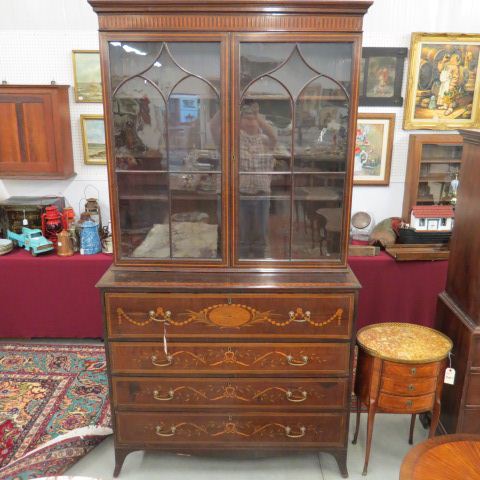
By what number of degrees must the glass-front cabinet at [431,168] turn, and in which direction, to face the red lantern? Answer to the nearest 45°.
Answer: approximately 45° to its right

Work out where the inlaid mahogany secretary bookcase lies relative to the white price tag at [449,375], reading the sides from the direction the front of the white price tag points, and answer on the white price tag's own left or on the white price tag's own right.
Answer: on the white price tag's own right

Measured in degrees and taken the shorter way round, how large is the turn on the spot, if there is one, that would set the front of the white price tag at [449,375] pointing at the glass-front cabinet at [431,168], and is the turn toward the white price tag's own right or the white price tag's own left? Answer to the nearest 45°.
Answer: approximately 180°

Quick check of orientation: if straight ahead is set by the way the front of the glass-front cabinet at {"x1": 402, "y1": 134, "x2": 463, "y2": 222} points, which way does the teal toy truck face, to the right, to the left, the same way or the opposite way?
to the left

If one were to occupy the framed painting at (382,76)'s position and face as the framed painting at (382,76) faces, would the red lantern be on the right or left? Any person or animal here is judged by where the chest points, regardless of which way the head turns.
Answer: on its right

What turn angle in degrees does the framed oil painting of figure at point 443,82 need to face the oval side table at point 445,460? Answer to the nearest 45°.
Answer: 0° — it already faces it

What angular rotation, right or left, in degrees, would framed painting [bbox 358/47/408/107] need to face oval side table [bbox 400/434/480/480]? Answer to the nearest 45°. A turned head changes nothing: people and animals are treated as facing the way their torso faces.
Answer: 0° — it already faces it

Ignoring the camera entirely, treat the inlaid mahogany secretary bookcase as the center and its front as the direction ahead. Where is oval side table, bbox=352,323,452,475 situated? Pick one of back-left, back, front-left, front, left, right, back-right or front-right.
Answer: left
